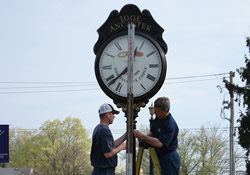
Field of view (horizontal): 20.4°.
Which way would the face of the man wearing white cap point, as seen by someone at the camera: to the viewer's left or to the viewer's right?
to the viewer's right

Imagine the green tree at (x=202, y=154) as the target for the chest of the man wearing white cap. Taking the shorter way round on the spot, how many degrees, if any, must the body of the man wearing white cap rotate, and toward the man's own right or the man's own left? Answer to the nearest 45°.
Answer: approximately 90° to the man's own left

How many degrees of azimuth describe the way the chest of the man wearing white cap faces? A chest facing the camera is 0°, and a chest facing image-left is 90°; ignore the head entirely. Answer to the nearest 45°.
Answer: approximately 270°

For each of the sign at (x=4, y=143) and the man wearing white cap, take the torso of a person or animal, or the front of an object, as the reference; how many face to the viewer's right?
1

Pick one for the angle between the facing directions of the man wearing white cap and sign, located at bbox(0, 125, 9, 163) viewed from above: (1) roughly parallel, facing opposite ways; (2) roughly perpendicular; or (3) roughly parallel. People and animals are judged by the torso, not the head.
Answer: roughly perpendicular

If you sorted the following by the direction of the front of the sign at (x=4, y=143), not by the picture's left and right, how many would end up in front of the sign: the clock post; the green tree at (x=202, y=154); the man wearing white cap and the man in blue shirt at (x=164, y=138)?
3

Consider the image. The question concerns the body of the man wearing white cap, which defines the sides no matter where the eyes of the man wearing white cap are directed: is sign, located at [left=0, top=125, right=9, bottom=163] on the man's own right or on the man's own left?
on the man's own left

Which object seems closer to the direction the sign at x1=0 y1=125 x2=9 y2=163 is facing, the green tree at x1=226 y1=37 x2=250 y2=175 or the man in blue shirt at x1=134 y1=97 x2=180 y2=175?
the man in blue shirt

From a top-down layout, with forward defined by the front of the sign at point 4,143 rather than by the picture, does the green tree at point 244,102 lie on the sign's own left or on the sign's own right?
on the sign's own left
